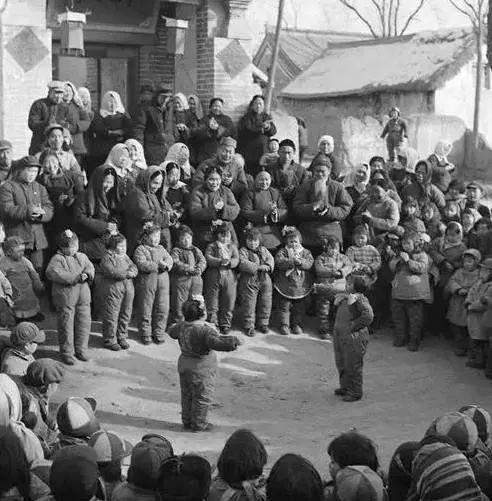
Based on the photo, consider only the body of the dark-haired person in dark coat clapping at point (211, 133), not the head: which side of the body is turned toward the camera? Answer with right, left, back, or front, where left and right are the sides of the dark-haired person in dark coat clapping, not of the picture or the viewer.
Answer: front

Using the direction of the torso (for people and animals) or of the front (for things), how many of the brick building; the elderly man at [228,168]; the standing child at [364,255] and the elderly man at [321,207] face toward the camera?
4

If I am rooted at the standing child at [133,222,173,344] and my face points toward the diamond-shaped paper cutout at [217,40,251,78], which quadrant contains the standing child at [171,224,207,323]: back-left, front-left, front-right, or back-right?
front-right

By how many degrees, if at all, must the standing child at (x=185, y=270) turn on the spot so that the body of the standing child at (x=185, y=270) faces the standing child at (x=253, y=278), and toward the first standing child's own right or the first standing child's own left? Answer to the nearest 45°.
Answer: approximately 135° to the first standing child's own left

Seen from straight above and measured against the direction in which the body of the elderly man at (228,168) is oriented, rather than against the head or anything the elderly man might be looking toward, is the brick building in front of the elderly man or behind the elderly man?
behind

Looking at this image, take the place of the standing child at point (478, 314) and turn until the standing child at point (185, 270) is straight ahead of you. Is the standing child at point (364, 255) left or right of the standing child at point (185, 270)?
right

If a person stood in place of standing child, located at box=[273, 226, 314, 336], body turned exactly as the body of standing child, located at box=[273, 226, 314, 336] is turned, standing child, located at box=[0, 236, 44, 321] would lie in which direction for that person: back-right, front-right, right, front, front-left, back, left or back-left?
front-right

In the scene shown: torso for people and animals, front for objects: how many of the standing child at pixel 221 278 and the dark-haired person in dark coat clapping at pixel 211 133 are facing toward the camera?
2

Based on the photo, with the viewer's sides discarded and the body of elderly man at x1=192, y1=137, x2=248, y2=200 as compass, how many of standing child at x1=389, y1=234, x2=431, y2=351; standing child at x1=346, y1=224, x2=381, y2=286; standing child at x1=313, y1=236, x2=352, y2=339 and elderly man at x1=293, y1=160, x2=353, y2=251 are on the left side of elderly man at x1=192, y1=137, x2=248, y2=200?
4

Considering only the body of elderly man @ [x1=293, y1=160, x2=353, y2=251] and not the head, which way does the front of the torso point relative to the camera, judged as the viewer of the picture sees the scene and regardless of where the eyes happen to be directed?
toward the camera

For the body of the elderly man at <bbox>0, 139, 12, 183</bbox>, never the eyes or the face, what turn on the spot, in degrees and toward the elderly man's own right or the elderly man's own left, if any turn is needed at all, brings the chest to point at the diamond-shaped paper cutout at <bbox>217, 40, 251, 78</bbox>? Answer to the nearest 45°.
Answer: approximately 90° to the elderly man's own left

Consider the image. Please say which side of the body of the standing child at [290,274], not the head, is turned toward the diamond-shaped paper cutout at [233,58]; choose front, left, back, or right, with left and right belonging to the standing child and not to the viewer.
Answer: back

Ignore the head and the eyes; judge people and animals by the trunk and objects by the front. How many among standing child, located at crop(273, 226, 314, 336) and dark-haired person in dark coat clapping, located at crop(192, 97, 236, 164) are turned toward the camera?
2

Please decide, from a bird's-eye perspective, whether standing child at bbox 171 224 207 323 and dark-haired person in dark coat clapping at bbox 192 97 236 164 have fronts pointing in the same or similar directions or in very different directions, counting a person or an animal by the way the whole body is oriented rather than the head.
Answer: same or similar directions
